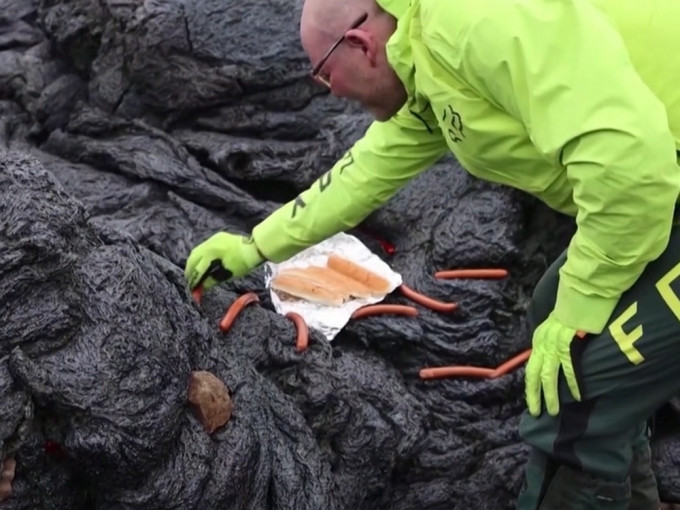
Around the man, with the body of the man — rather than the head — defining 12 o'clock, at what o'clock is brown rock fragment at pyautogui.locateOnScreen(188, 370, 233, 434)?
The brown rock fragment is roughly at 11 o'clock from the man.

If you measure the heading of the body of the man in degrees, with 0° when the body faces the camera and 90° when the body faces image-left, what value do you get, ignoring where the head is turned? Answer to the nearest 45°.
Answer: approximately 90°

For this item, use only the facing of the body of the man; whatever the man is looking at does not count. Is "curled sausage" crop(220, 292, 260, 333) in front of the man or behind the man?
in front

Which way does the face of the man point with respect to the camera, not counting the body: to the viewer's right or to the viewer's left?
to the viewer's left
